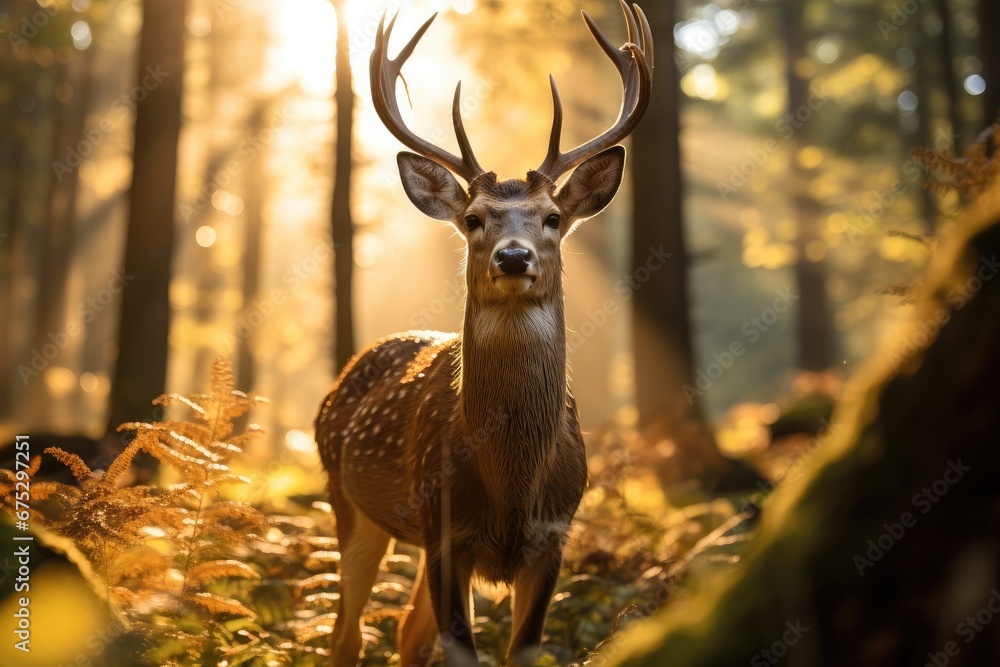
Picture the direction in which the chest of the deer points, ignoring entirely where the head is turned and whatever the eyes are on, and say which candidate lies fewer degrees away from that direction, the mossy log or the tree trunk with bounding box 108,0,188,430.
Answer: the mossy log

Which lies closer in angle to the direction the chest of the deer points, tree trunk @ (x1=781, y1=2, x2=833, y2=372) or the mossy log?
the mossy log

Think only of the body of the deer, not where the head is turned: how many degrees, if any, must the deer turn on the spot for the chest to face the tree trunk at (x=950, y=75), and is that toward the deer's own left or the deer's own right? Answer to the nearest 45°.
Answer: approximately 90° to the deer's own left

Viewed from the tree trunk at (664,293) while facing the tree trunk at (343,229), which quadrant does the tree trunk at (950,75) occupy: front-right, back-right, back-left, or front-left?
back-right

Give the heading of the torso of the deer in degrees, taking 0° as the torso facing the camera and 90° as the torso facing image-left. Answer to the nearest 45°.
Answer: approximately 315°

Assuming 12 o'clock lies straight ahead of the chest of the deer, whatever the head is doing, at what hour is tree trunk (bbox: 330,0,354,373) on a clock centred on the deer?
The tree trunk is roughly at 7 o'clock from the deer.

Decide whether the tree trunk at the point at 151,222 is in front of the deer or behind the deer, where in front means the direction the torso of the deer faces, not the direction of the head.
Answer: behind

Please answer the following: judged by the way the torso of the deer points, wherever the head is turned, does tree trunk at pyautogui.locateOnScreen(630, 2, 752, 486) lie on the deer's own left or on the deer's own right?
on the deer's own left

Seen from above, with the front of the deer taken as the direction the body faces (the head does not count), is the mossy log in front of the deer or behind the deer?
in front
